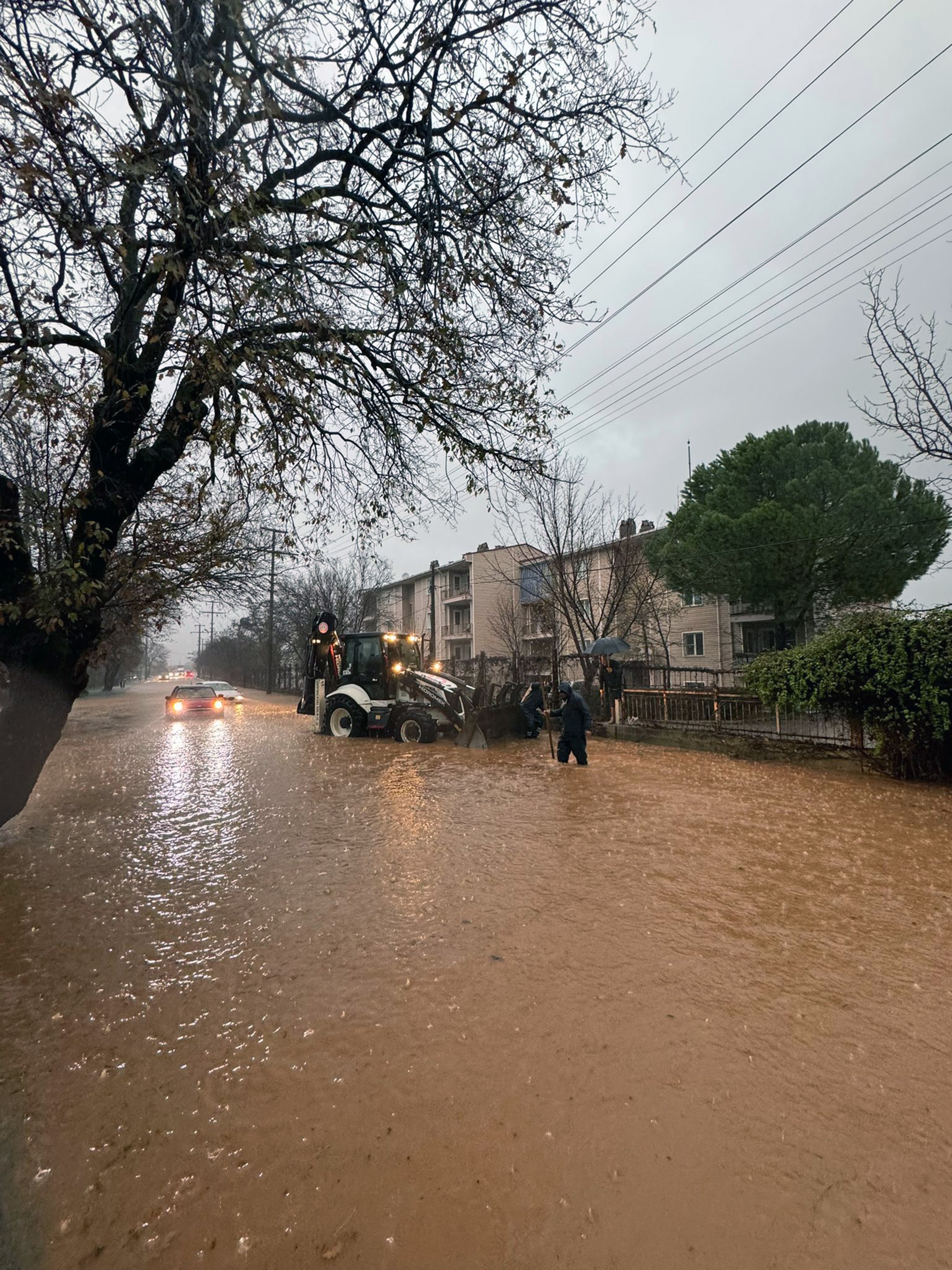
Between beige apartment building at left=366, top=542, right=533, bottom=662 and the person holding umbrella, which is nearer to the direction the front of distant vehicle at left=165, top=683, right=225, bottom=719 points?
the person holding umbrella

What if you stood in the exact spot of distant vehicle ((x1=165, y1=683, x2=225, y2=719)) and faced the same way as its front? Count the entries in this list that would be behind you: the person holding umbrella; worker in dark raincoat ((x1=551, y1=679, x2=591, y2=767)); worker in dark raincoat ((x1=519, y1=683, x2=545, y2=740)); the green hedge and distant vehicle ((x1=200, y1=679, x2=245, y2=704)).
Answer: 1

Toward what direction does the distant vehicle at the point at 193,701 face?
toward the camera

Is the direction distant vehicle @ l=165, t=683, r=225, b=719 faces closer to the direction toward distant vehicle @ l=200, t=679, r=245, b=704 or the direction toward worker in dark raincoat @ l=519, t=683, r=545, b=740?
the worker in dark raincoat

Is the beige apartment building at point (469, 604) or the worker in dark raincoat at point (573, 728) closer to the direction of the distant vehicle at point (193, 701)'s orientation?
the worker in dark raincoat

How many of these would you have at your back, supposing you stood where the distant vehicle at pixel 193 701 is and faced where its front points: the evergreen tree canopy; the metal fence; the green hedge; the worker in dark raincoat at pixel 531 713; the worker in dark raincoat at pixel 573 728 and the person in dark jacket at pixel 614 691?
0

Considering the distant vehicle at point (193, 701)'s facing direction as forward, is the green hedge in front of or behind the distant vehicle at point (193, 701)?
in front

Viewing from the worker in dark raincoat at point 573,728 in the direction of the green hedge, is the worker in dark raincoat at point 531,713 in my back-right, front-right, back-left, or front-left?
back-left

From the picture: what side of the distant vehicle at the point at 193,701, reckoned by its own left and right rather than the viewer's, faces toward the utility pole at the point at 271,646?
back

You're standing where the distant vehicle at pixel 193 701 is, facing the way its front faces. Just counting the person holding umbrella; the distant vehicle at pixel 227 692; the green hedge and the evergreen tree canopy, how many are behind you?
1

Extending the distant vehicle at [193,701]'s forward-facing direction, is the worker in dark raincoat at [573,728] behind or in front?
in front

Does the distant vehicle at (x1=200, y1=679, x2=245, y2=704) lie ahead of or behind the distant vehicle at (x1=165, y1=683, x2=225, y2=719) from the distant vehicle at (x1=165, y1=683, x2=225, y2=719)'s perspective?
behind

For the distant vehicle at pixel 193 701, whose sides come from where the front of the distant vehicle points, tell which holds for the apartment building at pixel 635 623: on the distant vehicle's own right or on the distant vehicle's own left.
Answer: on the distant vehicle's own left

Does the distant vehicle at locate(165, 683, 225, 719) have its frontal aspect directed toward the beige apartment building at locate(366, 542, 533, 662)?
no

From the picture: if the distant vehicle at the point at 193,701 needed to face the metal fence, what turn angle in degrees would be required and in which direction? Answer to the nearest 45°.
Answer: approximately 45° to its left

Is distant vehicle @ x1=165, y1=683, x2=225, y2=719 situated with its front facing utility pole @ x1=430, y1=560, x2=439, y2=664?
no
